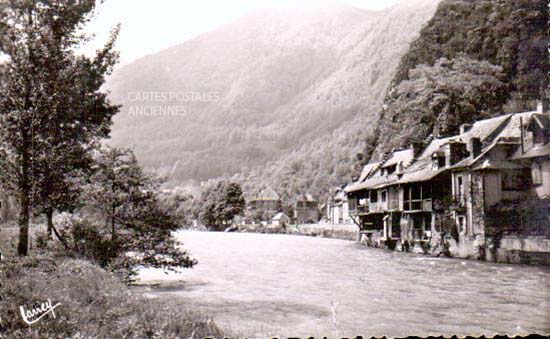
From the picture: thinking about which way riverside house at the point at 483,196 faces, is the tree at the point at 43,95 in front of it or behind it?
in front

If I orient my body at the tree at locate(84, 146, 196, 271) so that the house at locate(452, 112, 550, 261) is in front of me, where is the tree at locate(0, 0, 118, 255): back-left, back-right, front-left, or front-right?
back-right

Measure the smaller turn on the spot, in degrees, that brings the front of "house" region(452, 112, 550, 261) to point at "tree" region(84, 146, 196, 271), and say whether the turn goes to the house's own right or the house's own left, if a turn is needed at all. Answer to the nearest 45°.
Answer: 0° — it already faces it

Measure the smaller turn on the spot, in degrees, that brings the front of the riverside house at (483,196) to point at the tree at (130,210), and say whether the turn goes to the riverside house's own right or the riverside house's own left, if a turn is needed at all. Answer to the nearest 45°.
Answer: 0° — it already faces it

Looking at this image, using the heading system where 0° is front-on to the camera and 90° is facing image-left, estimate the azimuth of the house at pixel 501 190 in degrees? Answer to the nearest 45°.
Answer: approximately 45°

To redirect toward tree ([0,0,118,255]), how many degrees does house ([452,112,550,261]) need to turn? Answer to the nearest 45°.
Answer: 0° — it already faces it
